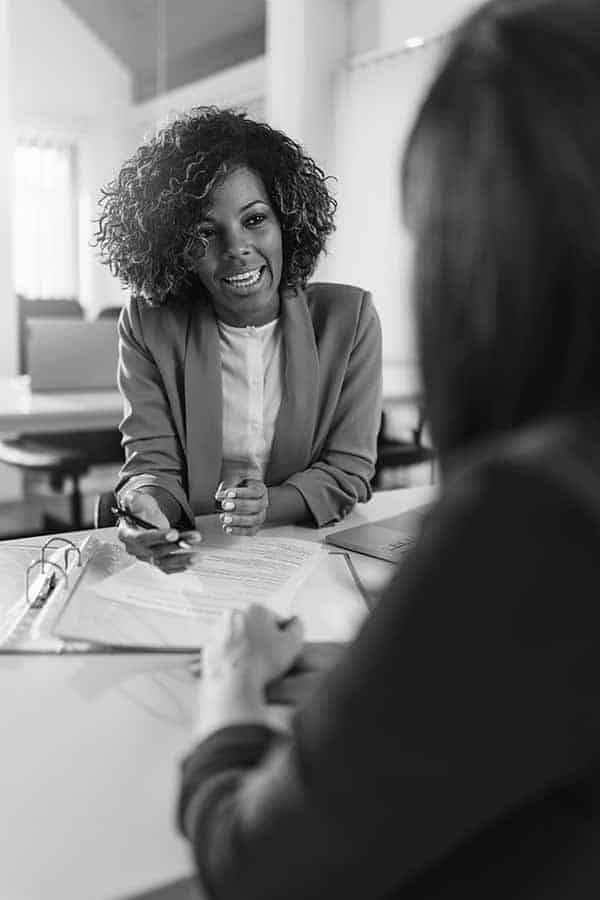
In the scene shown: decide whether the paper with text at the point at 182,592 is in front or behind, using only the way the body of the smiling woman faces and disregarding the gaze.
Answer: in front

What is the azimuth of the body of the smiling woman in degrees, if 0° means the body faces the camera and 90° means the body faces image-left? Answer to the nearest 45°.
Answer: approximately 0°

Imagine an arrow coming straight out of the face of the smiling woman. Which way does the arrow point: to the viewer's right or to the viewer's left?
to the viewer's right

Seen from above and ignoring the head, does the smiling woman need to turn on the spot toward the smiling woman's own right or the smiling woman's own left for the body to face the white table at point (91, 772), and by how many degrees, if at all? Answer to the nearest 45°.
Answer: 0° — they already face it

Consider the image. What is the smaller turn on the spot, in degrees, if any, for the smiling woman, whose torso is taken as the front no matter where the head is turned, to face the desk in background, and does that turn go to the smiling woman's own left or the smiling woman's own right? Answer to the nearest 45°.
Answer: approximately 135° to the smiling woman's own right

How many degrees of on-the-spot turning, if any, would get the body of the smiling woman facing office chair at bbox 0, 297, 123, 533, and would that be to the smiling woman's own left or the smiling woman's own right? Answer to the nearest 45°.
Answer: approximately 180°

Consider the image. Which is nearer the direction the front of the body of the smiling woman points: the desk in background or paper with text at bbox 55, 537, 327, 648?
the paper with text

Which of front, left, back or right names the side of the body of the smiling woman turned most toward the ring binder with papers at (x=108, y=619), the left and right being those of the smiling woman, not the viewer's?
front
